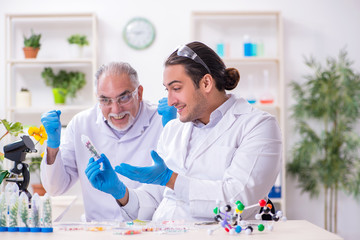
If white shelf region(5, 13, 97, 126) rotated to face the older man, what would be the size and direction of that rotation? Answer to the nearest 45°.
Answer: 0° — it already faces them

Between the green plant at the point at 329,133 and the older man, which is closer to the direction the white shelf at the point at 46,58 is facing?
the older man

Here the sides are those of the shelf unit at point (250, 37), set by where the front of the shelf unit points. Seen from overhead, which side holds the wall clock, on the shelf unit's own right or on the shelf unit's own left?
on the shelf unit's own right

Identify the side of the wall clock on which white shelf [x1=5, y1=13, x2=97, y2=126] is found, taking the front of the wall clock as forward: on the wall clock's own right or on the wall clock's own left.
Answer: on the wall clock's own right

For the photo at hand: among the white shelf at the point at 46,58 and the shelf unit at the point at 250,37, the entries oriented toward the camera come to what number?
2

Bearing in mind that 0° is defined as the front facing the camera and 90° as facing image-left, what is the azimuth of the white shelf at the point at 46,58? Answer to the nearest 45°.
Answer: approximately 0°

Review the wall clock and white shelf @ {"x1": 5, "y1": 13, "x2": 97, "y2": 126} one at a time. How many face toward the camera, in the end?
2

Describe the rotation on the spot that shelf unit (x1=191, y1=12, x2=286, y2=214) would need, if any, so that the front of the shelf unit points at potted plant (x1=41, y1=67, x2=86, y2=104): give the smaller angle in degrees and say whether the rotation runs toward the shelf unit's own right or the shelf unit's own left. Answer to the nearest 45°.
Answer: approximately 90° to the shelf unit's own right

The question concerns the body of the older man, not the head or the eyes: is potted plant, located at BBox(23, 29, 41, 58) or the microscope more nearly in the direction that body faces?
the microscope

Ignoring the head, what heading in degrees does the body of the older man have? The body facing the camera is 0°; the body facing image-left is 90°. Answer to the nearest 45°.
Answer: approximately 0°

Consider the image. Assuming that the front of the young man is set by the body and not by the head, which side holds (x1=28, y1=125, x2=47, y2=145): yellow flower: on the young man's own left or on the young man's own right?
on the young man's own right
